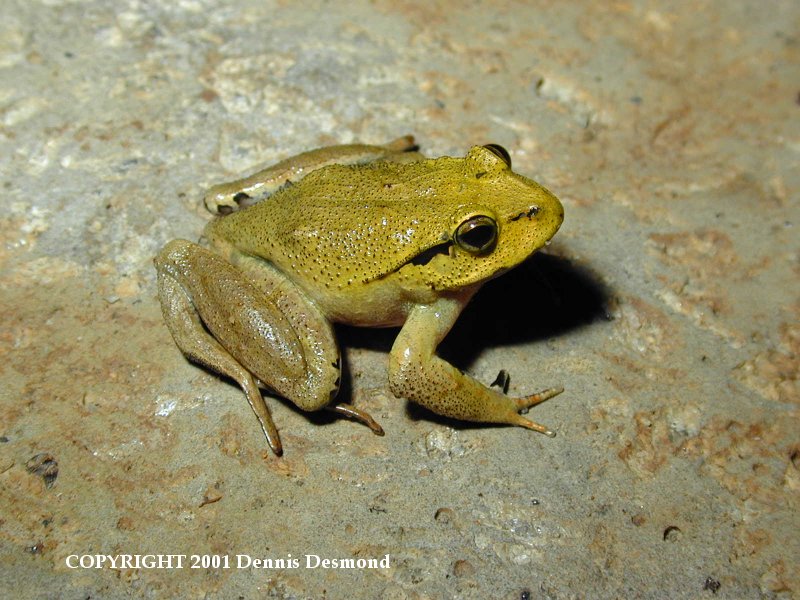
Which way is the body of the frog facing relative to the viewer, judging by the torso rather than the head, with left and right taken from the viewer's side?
facing to the right of the viewer
